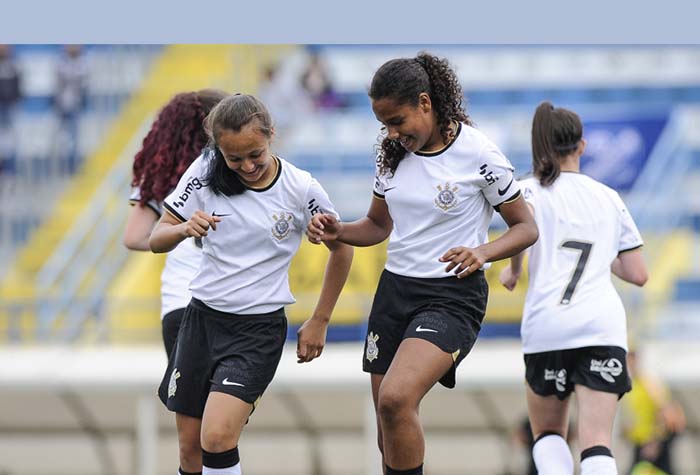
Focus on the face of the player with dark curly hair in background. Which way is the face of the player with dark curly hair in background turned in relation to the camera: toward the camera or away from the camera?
away from the camera

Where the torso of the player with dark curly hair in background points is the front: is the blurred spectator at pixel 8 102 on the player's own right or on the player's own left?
on the player's own left

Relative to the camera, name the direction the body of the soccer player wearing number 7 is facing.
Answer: away from the camera

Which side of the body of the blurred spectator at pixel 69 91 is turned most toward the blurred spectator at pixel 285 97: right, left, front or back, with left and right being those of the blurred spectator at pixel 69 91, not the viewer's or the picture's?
left

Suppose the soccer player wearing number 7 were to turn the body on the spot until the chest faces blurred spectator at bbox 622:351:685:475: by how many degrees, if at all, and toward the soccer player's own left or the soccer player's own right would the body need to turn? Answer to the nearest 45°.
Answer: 0° — they already face them

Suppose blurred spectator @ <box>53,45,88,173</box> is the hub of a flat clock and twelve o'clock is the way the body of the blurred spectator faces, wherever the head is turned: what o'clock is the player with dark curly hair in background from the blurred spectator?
The player with dark curly hair in background is roughly at 12 o'clock from the blurred spectator.

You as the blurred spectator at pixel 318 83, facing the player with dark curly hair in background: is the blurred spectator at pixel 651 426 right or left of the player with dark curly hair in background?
left

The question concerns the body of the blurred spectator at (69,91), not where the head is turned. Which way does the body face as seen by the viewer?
toward the camera

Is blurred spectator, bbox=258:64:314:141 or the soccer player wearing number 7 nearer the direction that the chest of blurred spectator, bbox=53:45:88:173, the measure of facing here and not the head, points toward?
the soccer player wearing number 7

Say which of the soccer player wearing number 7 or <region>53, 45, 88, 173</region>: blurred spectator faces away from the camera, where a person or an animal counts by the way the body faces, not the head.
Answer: the soccer player wearing number 7
